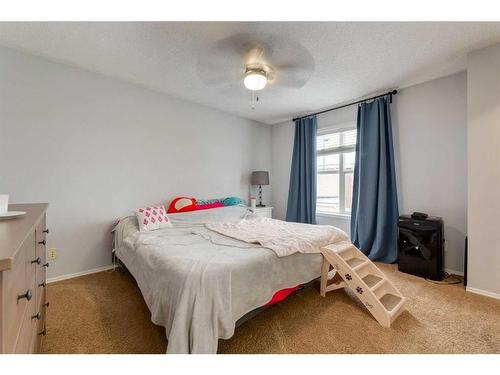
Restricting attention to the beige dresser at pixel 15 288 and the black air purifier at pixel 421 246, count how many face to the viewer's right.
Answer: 1

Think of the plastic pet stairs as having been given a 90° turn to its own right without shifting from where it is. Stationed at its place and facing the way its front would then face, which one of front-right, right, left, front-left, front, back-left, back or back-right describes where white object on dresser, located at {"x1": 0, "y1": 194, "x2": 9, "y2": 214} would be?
front

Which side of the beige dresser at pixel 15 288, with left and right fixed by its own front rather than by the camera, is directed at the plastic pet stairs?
front

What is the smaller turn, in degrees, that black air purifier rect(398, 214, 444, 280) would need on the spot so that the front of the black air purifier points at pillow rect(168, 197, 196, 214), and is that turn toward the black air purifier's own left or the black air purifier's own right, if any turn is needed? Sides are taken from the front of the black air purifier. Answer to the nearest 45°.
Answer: approximately 90° to the black speaker's own right

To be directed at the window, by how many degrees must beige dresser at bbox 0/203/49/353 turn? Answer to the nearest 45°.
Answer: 0° — it already faces it

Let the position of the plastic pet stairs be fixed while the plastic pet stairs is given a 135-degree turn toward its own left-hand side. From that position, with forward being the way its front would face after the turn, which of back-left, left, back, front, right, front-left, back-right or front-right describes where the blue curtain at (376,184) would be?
front

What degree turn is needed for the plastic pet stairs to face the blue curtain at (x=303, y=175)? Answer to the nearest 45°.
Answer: approximately 180°

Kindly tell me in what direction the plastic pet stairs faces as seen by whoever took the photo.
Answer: facing the viewer and to the right of the viewer

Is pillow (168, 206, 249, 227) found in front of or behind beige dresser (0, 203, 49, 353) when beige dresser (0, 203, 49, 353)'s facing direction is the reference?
in front

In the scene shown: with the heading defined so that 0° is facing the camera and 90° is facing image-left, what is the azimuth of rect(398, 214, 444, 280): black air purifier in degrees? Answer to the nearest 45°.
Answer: approximately 45°

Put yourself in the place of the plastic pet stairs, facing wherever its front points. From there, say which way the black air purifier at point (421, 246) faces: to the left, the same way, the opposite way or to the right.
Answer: to the right

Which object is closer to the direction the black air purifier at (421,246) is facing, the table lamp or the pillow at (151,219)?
the pillow

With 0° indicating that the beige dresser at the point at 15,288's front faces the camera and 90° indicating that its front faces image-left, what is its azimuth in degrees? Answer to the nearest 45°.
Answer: approximately 270°
